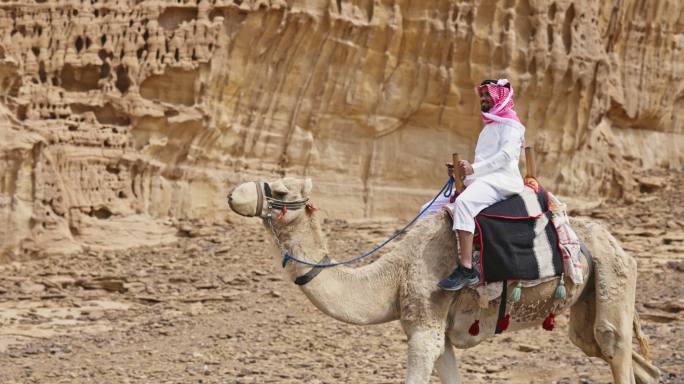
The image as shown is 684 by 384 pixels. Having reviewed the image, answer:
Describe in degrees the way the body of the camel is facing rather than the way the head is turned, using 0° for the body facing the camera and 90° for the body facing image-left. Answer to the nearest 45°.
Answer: approximately 90°

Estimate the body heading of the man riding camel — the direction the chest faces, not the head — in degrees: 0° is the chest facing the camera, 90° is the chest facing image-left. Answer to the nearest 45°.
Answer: approximately 90°
